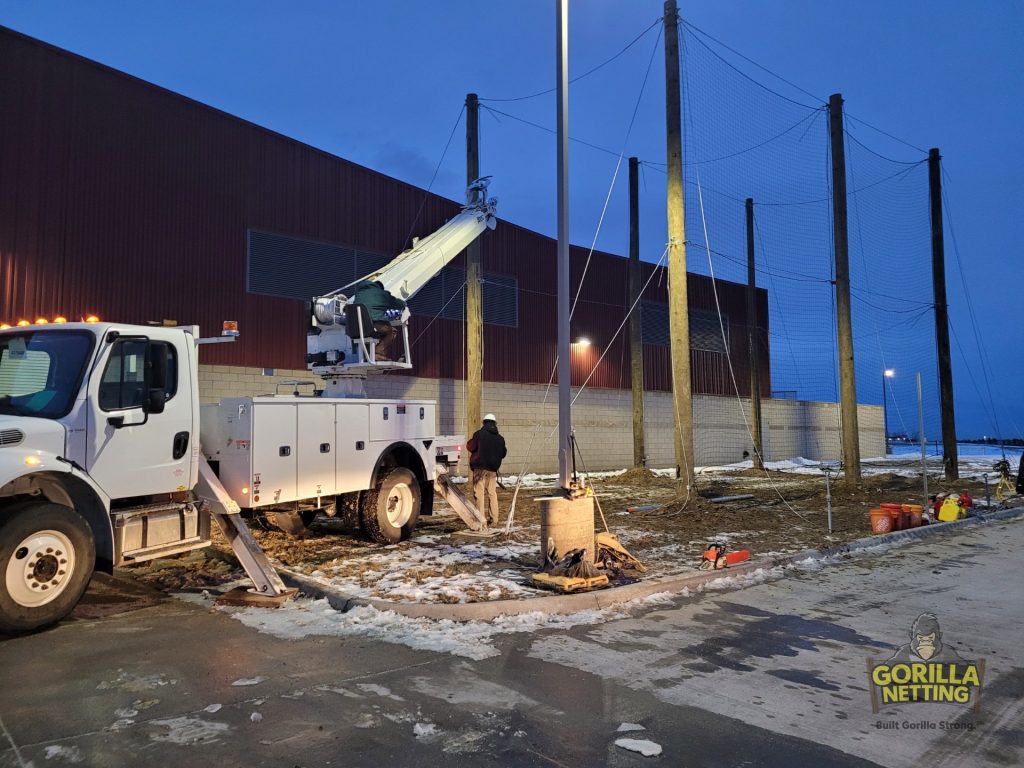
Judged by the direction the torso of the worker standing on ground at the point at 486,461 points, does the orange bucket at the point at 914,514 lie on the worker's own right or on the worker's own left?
on the worker's own right

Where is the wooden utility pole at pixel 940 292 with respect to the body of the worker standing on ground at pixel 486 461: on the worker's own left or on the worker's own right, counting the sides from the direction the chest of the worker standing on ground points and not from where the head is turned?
on the worker's own right

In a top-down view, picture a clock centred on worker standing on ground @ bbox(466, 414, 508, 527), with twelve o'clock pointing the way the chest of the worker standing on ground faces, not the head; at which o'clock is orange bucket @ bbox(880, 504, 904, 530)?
The orange bucket is roughly at 3 o'clock from the worker standing on ground.

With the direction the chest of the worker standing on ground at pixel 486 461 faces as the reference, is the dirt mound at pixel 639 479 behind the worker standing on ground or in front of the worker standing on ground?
in front

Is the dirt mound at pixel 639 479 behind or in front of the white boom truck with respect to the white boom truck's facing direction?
behind

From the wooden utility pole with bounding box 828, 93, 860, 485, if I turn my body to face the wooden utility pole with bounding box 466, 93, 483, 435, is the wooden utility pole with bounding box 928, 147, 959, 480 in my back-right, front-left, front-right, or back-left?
back-right

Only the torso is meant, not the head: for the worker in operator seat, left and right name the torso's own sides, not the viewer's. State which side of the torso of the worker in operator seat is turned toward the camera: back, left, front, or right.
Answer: right

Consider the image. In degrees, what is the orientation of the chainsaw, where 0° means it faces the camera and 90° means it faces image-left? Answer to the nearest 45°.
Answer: approximately 270°

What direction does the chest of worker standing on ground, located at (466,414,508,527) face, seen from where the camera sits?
away from the camera
